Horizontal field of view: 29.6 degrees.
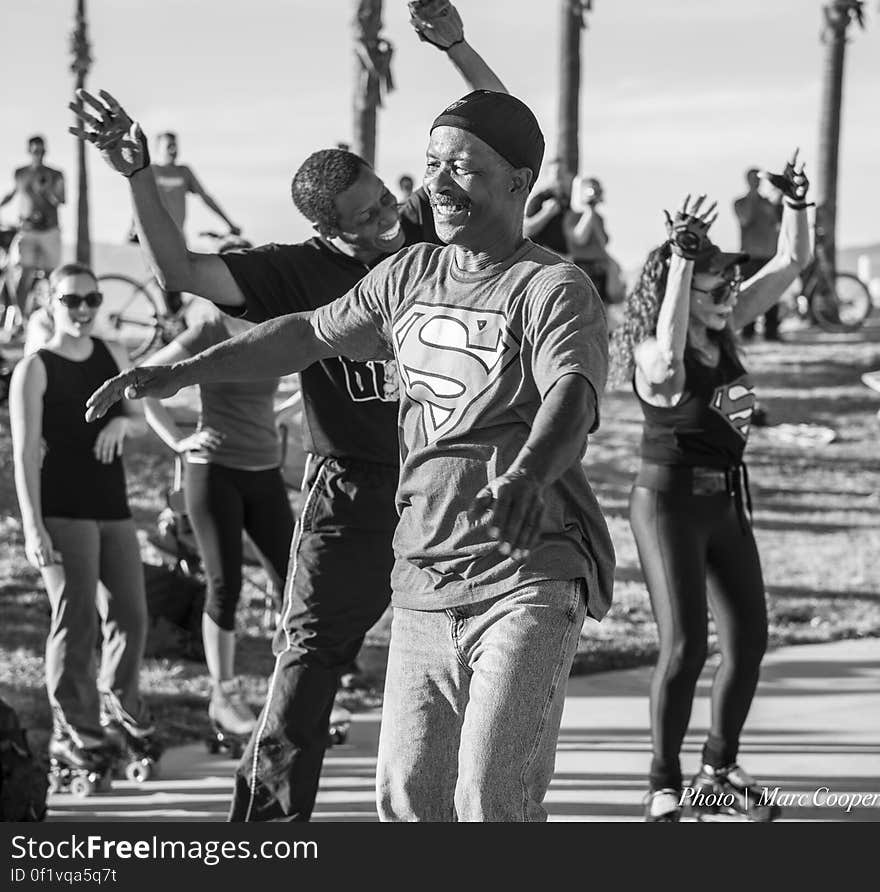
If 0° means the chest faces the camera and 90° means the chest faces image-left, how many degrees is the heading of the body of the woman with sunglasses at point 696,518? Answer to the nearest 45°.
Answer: approximately 315°

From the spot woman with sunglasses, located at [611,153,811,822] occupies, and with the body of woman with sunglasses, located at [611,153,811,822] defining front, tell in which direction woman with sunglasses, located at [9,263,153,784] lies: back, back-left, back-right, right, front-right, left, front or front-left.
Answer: back-right

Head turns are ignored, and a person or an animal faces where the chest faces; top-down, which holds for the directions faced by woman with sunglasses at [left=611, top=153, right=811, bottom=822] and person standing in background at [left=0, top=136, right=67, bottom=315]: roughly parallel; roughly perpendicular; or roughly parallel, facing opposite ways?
roughly parallel

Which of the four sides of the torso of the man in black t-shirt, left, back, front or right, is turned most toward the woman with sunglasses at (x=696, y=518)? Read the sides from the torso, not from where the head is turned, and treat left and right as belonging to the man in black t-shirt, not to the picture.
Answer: left

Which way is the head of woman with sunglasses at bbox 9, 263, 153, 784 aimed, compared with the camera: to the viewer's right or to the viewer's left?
to the viewer's right

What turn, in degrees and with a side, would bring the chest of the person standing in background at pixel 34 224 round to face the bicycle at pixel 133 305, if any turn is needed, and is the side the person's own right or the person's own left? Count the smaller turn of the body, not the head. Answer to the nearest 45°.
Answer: approximately 135° to the person's own left

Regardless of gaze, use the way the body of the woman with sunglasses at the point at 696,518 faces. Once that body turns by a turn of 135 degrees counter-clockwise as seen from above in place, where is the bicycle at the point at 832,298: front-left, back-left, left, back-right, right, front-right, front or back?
front

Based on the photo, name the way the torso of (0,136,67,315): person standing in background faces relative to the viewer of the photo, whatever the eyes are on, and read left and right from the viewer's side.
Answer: facing the viewer

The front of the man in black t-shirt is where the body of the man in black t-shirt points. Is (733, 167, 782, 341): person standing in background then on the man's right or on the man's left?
on the man's left

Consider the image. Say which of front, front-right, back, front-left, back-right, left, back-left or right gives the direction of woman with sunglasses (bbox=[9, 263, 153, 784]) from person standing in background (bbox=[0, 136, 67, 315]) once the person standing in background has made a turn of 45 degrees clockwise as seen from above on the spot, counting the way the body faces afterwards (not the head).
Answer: front-left

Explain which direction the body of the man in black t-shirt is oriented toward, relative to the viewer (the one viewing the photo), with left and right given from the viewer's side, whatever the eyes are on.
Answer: facing the viewer and to the right of the viewer

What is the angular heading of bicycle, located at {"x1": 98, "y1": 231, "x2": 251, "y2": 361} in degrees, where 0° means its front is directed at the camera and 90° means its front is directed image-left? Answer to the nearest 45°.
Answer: approximately 270°

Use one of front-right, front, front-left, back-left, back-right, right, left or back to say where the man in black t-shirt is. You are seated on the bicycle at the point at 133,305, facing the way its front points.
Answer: right

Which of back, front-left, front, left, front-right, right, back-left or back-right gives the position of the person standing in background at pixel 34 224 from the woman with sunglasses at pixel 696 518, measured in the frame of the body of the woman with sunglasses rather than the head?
back

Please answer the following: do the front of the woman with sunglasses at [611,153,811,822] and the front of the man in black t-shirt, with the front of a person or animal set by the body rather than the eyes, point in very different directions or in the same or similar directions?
same or similar directions
